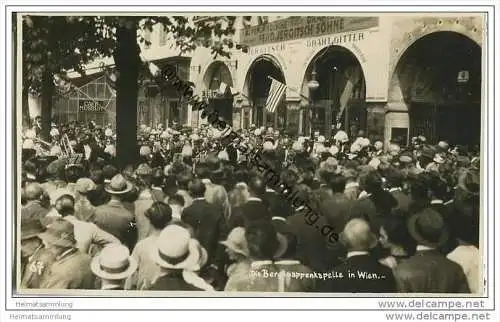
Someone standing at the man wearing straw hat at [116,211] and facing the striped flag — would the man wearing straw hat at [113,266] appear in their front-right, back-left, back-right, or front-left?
back-right

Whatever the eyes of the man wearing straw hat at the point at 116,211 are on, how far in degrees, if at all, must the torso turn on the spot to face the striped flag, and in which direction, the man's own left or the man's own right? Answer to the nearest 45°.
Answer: approximately 90° to the man's own right

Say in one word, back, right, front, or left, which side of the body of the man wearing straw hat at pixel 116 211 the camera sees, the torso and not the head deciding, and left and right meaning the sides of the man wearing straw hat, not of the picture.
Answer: back

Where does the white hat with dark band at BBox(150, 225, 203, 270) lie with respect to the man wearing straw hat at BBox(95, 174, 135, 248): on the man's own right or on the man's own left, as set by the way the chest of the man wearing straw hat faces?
on the man's own right
